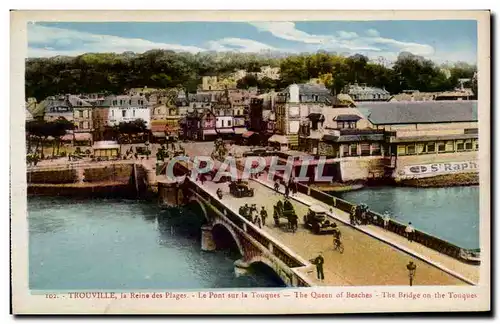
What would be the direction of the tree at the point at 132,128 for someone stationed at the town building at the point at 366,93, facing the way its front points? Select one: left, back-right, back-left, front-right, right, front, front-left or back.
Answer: right

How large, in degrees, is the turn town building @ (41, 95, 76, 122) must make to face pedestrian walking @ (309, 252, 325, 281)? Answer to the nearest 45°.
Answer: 0° — it already faces them

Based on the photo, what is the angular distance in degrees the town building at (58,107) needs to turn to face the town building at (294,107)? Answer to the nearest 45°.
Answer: approximately 90° to its left

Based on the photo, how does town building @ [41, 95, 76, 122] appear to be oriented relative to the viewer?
toward the camera

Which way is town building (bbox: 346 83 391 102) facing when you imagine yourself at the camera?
facing the viewer

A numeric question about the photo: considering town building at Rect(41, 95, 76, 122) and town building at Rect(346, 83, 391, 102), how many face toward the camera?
2

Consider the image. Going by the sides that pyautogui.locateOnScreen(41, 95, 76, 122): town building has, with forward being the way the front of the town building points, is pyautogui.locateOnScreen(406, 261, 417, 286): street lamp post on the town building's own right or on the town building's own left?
on the town building's own left
